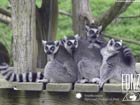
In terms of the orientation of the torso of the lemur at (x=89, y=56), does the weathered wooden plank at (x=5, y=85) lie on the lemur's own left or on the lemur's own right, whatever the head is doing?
on the lemur's own right

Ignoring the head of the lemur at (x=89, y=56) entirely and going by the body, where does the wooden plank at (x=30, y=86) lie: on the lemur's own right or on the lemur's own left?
on the lemur's own right

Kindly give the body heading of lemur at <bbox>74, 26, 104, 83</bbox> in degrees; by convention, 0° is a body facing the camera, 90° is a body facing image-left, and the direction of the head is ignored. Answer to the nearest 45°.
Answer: approximately 315°

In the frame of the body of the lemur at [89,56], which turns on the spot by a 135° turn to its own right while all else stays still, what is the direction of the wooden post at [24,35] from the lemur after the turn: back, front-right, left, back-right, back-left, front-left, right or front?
front

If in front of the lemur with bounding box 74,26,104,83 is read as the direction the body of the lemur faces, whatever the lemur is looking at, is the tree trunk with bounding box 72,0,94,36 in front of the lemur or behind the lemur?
behind

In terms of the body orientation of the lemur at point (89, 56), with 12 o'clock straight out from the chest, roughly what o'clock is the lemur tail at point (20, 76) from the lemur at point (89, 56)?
the lemur tail at point (20, 76) is roughly at 4 o'clock from the lemur at point (89, 56).
